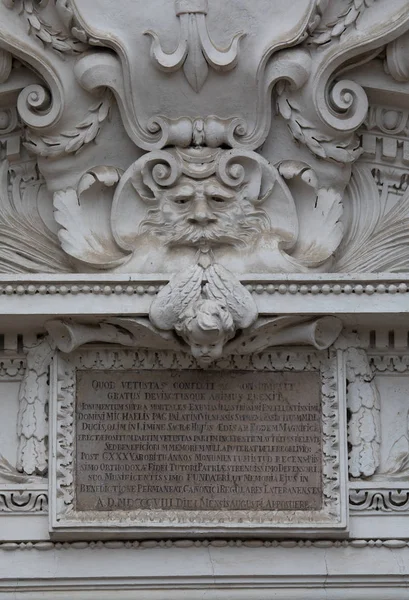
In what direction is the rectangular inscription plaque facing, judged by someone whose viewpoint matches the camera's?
facing the viewer

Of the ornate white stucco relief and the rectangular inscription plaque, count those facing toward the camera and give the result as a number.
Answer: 2

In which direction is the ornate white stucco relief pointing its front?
toward the camera
